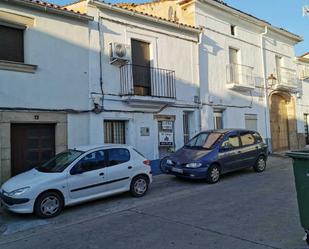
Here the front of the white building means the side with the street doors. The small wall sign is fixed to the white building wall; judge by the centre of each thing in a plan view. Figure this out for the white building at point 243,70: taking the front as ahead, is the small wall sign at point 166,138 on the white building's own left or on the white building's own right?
on the white building's own right

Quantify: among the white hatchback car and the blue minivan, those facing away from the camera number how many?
0

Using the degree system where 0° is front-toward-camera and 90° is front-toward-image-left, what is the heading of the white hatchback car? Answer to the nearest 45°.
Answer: approximately 45°

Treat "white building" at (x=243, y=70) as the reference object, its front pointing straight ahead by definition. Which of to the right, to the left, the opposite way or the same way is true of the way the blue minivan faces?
to the right

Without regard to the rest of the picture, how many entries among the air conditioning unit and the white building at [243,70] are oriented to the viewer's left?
0

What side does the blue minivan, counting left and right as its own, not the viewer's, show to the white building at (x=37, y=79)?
front

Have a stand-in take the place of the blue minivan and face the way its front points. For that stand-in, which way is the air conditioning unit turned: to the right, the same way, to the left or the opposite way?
to the left

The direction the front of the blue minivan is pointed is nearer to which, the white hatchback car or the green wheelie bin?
the white hatchback car

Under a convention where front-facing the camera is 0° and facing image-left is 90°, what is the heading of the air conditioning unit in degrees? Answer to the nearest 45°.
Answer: approximately 315°

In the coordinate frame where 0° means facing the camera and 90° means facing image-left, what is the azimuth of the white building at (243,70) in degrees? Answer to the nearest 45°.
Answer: approximately 315°
